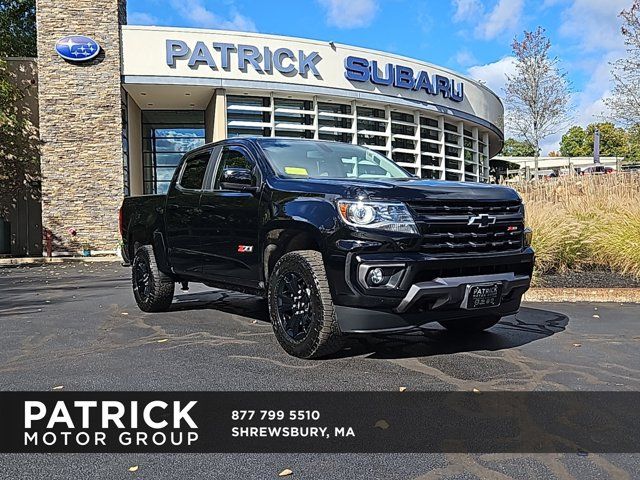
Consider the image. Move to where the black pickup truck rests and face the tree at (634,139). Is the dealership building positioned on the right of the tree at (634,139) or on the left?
left

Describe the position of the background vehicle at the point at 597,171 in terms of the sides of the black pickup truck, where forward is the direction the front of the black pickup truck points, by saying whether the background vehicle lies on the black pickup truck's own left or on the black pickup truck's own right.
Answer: on the black pickup truck's own left

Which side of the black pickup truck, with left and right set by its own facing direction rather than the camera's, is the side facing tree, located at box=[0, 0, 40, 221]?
back

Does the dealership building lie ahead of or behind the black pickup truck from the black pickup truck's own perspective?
behind

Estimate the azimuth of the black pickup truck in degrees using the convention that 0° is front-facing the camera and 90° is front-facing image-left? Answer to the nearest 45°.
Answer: approximately 315°

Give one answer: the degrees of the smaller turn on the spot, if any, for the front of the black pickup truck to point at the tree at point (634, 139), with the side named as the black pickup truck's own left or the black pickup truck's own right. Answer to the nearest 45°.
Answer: approximately 90° to the black pickup truck's own left
